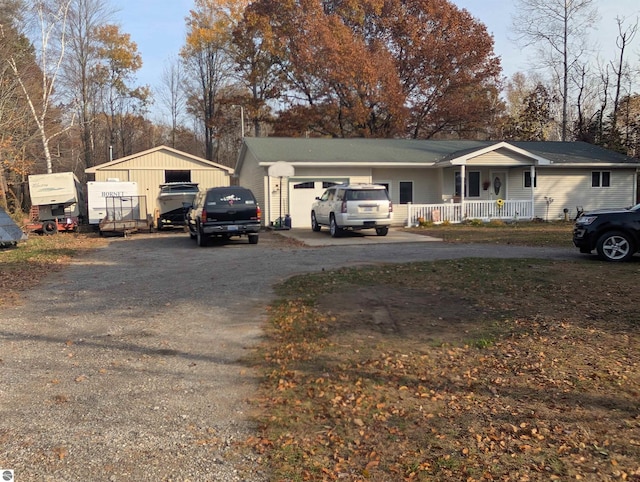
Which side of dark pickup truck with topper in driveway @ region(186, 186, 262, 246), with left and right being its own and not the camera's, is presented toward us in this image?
back

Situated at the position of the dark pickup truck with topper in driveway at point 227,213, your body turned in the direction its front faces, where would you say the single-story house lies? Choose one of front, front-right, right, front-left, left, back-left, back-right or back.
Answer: front-right

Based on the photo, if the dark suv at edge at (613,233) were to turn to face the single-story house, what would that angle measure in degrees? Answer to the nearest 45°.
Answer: approximately 45° to its right

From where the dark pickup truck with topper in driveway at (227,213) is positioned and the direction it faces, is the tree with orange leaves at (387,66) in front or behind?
in front

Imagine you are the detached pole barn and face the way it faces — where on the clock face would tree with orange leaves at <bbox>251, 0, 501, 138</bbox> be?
The tree with orange leaves is roughly at 8 o'clock from the detached pole barn.

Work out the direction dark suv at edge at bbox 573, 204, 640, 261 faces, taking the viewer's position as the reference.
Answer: facing to the left of the viewer

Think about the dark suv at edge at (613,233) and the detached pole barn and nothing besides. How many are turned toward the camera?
1

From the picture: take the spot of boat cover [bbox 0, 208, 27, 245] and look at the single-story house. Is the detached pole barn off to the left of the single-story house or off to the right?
left

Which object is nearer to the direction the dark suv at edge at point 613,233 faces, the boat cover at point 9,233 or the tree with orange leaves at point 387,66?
the boat cover

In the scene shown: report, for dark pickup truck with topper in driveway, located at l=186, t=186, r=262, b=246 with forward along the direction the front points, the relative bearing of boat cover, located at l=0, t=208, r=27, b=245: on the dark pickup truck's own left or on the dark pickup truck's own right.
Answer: on the dark pickup truck's own left

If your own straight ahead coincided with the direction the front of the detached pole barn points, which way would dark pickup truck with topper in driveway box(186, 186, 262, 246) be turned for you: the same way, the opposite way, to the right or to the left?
the opposite way
